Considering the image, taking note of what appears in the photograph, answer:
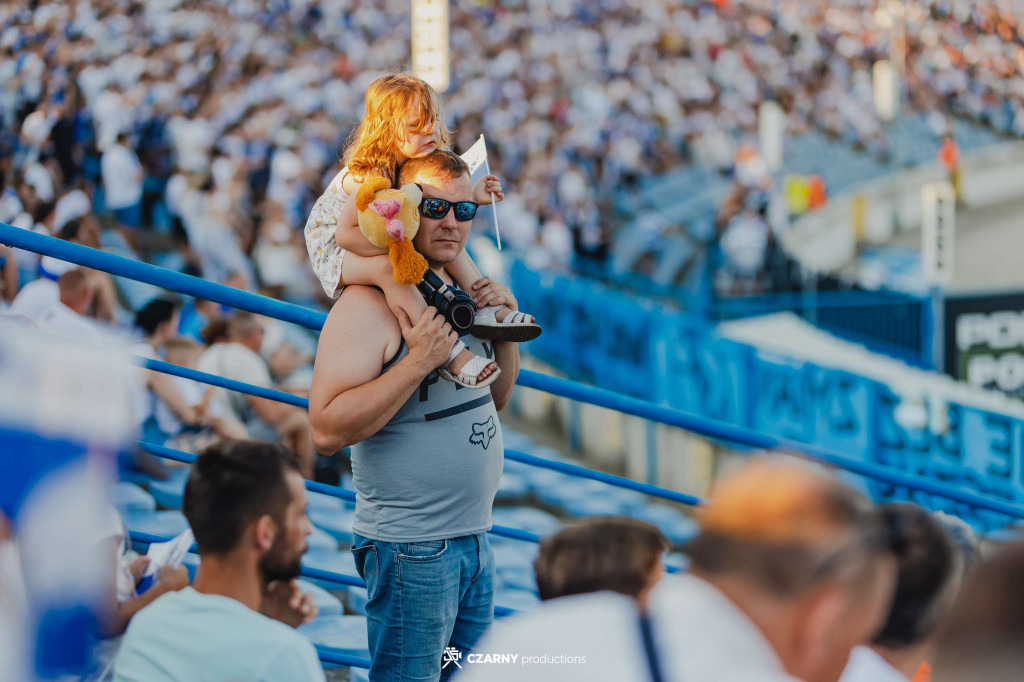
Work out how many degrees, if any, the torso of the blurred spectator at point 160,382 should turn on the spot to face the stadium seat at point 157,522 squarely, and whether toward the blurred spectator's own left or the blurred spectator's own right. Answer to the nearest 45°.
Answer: approximately 90° to the blurred spectator's own right

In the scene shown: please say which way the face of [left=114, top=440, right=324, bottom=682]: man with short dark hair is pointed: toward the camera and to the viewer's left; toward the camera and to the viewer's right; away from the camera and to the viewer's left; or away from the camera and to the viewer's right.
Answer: away from the camera and to the viewer's right

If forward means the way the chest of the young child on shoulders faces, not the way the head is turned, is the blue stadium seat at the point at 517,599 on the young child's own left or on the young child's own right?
on the young child's own left

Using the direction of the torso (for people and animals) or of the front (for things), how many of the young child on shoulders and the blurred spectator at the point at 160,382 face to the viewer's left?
0

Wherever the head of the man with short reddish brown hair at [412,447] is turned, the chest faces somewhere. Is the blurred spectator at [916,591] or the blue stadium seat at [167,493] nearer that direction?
the blurred spectator

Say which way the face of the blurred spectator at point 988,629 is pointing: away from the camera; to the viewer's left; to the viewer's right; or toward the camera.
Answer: away from the camera

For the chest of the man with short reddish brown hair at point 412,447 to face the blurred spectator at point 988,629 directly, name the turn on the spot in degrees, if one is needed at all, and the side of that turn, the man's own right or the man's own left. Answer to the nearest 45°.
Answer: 0° — they already face them

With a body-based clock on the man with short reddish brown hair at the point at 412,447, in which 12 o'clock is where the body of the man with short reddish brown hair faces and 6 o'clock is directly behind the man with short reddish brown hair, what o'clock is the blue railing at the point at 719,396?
The blue railing is roughly at 8 o'clock from the man with short reddish brown hair.

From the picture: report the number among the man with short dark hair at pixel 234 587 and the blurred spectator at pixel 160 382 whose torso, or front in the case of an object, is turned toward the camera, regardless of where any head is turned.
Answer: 0

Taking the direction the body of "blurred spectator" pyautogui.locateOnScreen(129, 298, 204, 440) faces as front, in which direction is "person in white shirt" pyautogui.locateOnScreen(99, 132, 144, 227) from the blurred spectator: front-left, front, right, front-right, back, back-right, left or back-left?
left

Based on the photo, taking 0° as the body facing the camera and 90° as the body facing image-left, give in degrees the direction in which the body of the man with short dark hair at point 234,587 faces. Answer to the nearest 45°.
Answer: approximately 225°

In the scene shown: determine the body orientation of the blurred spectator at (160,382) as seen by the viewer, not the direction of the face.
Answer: to the viewer's right
